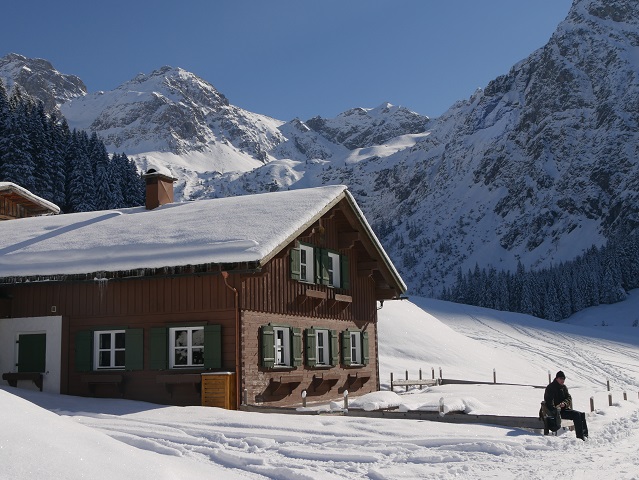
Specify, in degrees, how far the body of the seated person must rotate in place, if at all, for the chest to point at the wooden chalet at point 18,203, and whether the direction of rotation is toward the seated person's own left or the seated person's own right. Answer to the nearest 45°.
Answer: approximately 180°

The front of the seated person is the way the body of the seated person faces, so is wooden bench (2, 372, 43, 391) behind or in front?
behind

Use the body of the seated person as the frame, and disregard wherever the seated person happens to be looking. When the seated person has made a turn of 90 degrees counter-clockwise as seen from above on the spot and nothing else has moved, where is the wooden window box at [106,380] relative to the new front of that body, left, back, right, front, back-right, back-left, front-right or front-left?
back-left

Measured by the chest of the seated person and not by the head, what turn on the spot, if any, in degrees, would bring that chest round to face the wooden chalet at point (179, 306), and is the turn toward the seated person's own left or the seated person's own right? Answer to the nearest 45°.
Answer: approximately 135° to the seated person's own right

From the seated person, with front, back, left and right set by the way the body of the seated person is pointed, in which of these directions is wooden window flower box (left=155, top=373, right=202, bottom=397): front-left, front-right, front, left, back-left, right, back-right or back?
back-right
